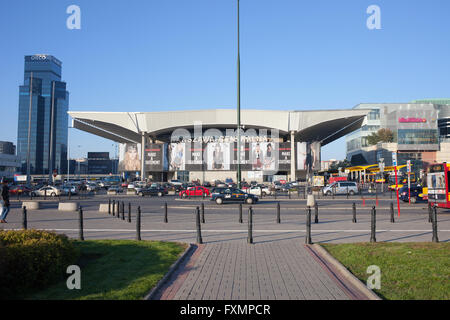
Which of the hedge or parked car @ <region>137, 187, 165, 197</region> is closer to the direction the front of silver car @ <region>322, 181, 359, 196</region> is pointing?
the parked car

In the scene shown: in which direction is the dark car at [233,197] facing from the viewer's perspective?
to the viewer's right

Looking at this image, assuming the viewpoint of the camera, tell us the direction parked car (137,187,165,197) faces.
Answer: facing to the left of the viewer

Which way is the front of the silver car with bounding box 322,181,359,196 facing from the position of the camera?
facing to the left of the viewer

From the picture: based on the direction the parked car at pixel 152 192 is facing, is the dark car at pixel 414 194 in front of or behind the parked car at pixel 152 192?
behind

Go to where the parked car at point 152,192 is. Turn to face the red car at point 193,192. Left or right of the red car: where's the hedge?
right

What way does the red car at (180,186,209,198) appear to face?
to the viewer's left

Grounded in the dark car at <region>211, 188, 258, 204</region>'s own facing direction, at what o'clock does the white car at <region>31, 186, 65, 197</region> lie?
The white car is roughly at 7 o'clock from the dark car.
